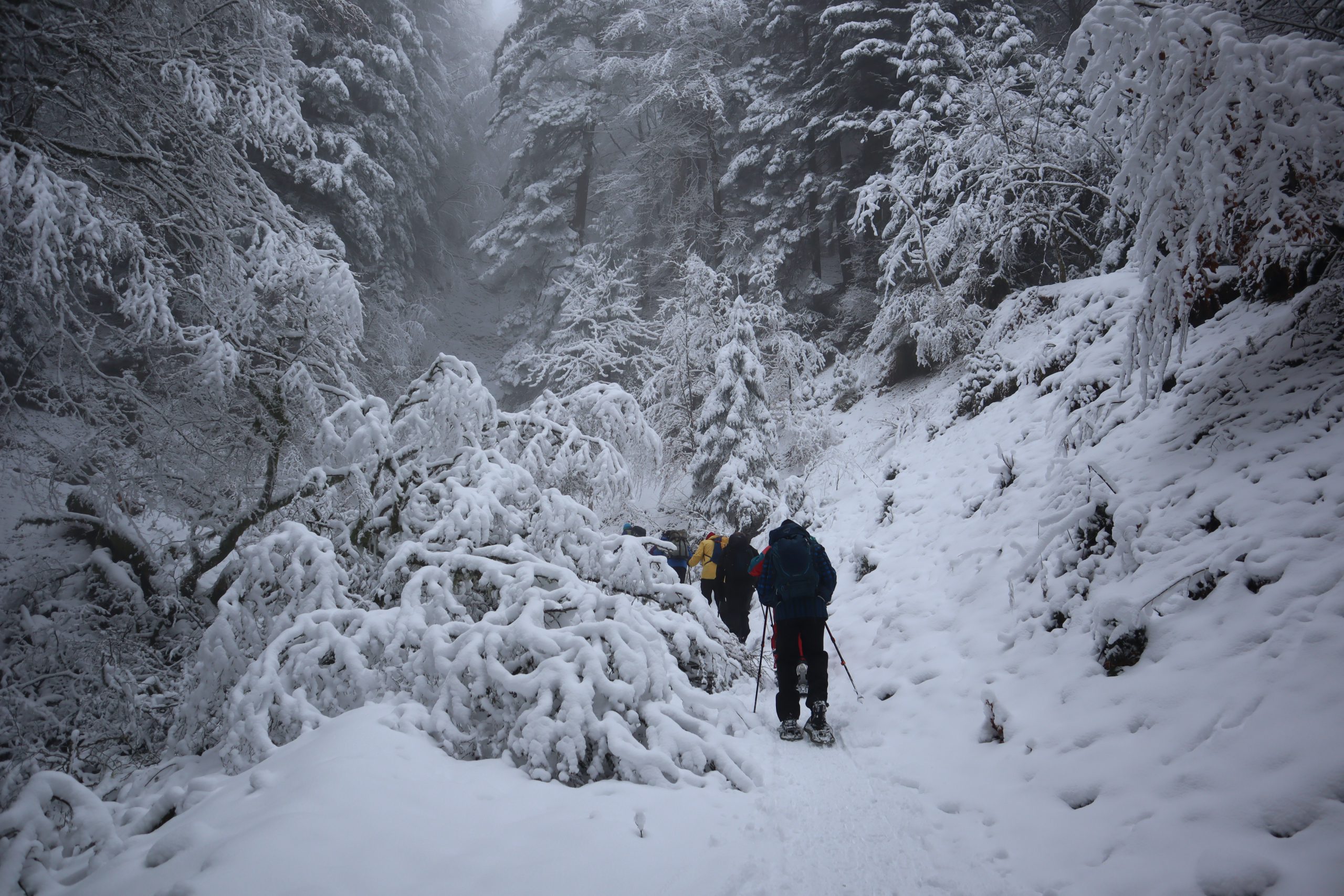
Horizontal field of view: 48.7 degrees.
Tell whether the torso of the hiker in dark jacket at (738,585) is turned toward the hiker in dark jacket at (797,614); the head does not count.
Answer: no

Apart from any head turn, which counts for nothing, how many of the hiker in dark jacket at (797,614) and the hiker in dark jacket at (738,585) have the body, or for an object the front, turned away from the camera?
2

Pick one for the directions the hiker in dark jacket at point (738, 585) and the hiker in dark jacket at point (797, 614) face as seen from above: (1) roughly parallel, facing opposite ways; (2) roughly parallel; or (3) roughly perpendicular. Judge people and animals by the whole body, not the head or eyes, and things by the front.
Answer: roughly parallel

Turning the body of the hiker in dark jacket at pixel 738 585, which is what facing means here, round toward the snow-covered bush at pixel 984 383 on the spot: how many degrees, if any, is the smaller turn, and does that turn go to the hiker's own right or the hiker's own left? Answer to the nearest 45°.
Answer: approximately 45° to the hiker's own right

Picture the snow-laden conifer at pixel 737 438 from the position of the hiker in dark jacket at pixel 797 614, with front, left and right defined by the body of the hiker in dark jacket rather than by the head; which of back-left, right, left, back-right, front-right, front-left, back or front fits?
front

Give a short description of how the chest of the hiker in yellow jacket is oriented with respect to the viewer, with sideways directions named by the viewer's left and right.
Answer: facing away from the viewer and to the left of the viewer

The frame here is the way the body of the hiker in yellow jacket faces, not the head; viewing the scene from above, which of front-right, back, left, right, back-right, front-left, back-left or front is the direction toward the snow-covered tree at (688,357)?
front-right

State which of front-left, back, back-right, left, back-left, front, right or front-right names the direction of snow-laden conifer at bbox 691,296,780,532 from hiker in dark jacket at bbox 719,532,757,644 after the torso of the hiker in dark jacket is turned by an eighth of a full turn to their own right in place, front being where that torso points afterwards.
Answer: front-left

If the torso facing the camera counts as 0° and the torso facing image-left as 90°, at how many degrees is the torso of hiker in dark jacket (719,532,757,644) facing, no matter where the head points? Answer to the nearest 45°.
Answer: approximately 180°

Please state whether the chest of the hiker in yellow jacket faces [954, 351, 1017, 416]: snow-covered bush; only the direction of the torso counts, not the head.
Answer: no

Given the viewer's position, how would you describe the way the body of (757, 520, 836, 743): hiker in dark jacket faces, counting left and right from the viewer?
facing away from the viewer
